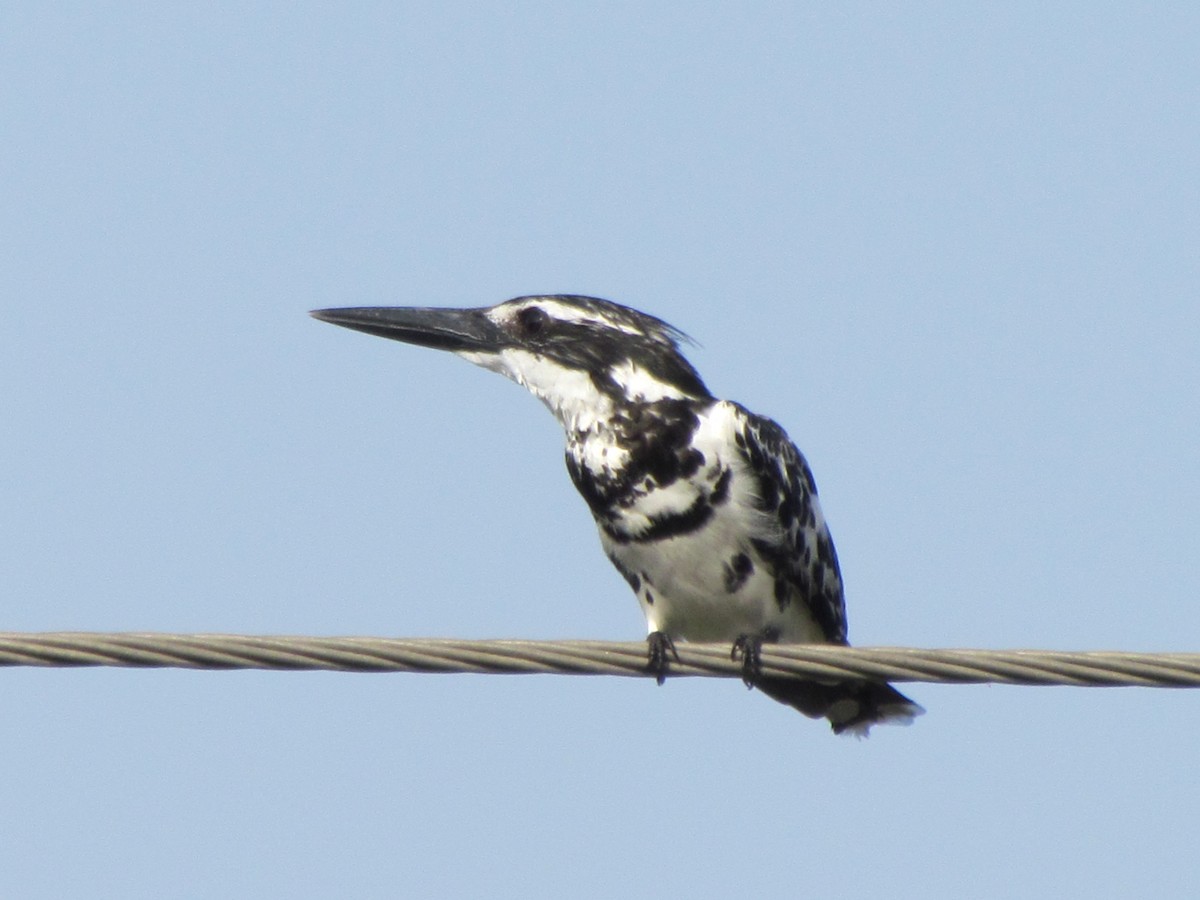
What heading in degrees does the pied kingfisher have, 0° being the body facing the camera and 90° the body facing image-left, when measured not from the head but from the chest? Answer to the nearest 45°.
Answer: approximately 45°
